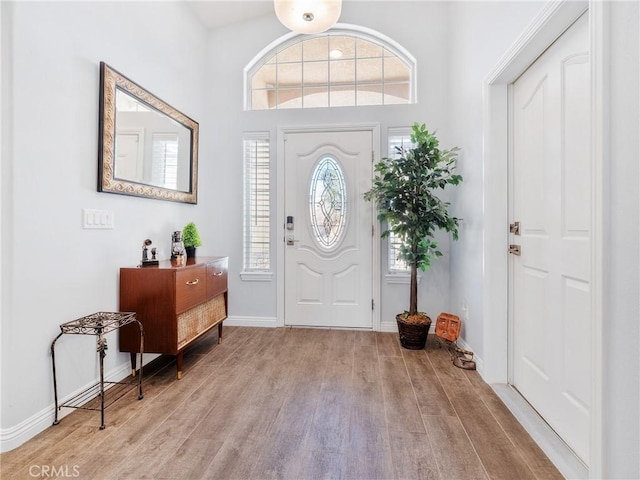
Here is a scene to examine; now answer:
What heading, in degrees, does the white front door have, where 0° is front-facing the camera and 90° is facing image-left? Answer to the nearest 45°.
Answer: approximately 0°

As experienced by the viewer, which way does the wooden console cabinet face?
facing the viewer and to the right of the viewer

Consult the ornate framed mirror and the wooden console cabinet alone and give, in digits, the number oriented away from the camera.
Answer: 0

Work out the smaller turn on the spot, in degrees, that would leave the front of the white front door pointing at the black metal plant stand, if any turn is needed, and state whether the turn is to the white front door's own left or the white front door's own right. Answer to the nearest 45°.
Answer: approximately 45° to the white front door's own right

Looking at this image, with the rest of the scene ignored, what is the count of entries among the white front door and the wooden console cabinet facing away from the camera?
0

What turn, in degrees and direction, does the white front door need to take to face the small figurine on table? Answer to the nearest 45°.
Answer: approximately 45° to its right

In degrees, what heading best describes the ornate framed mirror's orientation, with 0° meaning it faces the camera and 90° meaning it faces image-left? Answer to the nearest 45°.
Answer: approximately 315°

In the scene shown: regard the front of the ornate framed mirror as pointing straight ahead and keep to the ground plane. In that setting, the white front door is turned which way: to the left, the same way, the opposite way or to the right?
to the right

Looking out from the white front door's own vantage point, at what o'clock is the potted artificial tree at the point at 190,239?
The potted artificial tree is roughly at 2 o'clock from the white front door.
